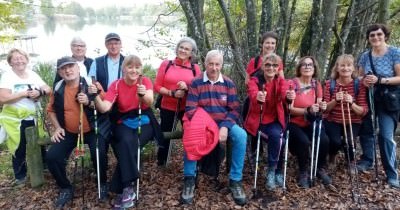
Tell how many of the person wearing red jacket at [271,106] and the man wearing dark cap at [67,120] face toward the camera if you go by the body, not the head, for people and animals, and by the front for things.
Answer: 2

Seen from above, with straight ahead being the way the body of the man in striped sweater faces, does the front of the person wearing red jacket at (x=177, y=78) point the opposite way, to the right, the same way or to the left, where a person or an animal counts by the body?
the same way

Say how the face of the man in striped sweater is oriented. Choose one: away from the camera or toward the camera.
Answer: toward the camera

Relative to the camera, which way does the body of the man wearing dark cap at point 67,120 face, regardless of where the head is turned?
toward the camera

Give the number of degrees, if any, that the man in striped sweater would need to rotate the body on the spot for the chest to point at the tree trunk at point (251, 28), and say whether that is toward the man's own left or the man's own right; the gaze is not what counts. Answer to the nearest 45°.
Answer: approximately 180°

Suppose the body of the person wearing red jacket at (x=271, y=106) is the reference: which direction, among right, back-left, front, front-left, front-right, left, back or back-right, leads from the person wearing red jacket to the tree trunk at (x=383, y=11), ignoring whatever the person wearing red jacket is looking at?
back-left

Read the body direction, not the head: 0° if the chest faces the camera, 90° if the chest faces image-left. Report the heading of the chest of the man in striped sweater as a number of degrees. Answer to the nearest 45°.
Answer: approximately 0°

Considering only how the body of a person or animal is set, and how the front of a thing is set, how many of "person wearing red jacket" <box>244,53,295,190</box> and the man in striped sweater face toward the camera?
2

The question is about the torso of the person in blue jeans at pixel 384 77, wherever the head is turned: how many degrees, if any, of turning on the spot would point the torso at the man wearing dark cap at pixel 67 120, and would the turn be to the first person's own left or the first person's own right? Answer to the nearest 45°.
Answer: approximately 45° to the first person's own right

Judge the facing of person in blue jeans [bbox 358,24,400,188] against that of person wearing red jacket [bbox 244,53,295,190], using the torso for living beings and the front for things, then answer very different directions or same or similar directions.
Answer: same or similar directions

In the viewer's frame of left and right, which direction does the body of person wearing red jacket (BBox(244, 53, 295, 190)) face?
facing the viewer

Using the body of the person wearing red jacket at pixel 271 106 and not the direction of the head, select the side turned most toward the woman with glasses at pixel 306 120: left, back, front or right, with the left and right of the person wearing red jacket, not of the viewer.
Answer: left

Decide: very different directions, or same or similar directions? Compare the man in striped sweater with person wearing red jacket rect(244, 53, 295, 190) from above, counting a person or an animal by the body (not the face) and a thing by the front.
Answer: same or similar directions
